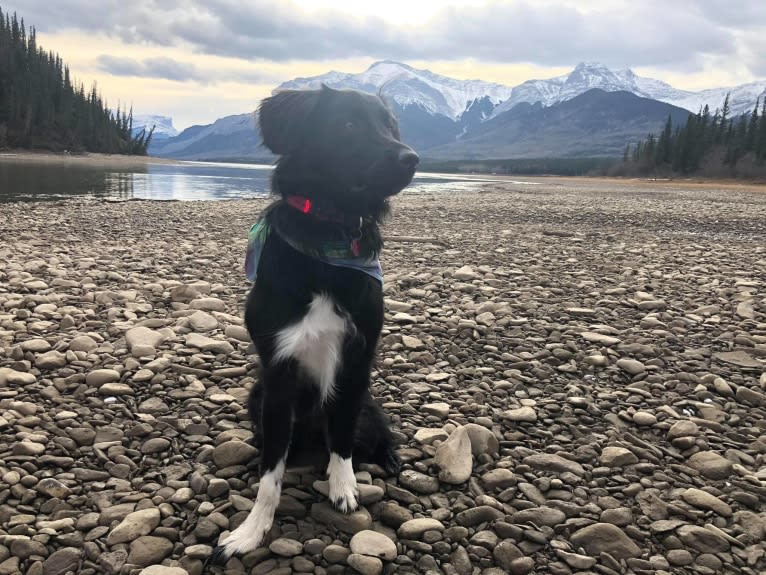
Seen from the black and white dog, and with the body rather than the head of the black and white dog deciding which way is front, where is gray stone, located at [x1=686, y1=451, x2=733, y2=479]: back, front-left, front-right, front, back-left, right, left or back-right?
left

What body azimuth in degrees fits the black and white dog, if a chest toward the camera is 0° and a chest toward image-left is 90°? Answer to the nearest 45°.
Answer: approximately 0°

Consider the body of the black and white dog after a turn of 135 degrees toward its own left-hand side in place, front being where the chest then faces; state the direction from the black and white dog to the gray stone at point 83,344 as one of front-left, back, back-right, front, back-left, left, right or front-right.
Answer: left

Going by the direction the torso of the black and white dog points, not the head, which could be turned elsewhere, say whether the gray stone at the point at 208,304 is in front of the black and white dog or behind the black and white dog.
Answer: behind

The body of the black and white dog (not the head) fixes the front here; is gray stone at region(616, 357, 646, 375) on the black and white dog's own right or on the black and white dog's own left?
on the black and white dog's own left

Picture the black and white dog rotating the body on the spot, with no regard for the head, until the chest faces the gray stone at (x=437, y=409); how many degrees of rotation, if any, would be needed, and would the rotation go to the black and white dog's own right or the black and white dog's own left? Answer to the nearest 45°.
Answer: approximately 135° to the black and white dog's own left

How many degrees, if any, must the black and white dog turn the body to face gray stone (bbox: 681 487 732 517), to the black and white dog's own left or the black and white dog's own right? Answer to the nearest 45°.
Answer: approximately 90° to the black and white dog's own left

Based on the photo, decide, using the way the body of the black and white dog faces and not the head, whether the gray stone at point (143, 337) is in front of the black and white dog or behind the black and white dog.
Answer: behind

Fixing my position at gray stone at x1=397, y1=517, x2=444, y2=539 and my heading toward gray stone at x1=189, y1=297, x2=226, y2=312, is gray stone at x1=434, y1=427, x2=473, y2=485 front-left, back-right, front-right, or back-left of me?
front-right

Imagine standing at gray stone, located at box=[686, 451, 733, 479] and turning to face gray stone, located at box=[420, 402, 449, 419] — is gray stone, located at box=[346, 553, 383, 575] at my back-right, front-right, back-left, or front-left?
front-left

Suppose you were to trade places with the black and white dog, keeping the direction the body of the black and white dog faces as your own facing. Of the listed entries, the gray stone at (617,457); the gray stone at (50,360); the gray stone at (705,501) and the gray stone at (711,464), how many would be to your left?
3

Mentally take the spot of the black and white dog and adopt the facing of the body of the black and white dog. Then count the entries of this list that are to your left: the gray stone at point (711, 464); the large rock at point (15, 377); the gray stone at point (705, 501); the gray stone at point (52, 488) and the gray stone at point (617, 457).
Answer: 3

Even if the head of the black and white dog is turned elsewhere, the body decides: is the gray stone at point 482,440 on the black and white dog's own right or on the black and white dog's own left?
on the black and white dog's own left
